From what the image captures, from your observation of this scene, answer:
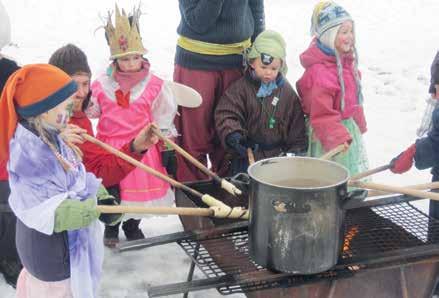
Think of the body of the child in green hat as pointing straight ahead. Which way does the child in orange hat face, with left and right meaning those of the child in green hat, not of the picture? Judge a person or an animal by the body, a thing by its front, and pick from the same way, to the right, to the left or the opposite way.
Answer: to the left

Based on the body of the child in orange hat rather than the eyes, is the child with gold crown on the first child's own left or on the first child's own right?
on the first child's own left

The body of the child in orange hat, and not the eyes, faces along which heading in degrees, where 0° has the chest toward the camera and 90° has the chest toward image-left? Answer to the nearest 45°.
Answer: approximately 270°

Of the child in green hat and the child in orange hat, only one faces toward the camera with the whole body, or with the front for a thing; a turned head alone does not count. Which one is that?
the child in green hat

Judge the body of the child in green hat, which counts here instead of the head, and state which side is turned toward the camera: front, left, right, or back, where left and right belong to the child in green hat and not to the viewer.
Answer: front

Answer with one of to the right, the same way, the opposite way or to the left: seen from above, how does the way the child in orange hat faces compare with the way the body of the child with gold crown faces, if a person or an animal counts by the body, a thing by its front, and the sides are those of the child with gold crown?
to the left

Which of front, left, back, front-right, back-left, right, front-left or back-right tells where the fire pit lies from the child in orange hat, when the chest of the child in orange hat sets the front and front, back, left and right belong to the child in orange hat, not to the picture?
front

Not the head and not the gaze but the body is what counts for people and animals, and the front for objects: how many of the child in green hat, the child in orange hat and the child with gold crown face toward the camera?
2

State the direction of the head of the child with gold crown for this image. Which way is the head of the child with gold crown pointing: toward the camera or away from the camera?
toward the camera

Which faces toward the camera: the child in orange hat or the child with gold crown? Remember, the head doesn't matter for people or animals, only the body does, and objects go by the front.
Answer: the child with gold crown

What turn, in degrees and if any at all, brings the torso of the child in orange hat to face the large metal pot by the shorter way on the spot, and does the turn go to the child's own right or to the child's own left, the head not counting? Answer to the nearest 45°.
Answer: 0° — they already face it

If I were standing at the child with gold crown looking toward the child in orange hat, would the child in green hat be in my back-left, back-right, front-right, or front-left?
back-left

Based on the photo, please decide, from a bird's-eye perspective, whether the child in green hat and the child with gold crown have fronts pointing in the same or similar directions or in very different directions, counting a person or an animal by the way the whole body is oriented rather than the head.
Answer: same or similar directions

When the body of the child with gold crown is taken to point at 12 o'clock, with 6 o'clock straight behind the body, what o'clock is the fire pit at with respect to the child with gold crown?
The fire pit is roughly at 11 o'clock from the child with gold crown.

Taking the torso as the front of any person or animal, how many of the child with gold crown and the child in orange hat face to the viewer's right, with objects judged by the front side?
1

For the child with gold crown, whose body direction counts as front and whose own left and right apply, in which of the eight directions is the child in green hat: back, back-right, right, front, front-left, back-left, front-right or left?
left

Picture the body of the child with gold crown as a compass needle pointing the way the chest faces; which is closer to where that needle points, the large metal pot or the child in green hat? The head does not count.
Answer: the large metal pot
